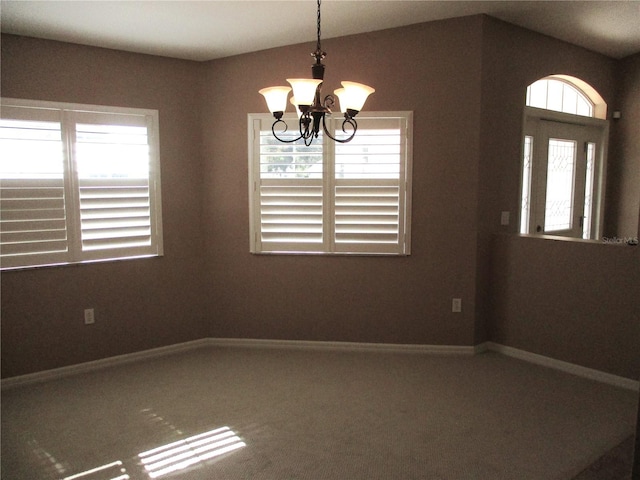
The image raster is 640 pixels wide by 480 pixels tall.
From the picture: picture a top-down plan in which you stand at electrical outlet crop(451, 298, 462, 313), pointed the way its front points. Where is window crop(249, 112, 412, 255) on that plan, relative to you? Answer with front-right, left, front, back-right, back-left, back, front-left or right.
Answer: right

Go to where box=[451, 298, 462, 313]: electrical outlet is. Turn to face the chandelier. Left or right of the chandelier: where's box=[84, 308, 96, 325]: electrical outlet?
right

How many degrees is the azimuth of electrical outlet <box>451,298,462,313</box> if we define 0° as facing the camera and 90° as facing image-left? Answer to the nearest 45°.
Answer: approximately 0°

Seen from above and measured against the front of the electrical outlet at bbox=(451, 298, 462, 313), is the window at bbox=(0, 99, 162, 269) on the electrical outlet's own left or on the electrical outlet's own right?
on the electrical outlet's own right

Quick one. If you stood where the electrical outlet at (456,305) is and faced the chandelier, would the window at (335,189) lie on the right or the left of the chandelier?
right

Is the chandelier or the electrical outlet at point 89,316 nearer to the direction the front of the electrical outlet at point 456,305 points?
the chandelier

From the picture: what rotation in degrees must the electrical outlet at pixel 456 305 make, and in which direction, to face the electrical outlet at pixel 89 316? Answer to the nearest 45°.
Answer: approximately 90° to its right

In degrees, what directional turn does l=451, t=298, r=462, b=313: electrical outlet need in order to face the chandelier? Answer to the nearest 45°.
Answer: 0° — it already faces it

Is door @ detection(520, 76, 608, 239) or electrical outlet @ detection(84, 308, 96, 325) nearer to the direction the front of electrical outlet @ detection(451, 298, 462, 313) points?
the electrical outlet
